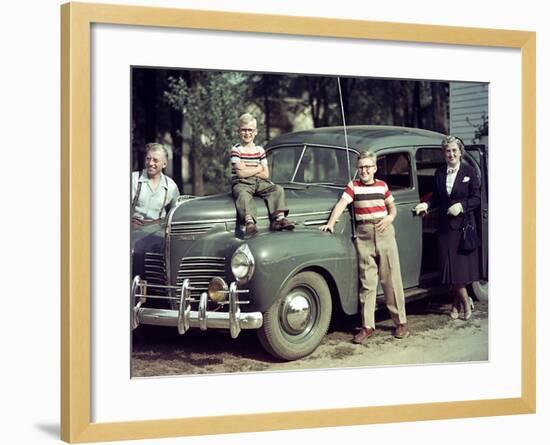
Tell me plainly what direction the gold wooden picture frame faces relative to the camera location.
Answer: facing the viewer and to the right of the viewer
